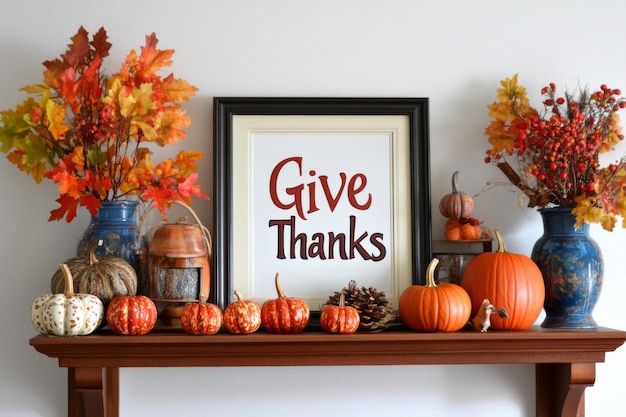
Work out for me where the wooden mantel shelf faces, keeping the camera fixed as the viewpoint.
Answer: facing the viewer

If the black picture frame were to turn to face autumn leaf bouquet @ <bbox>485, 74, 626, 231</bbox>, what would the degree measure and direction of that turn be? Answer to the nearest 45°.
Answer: approximately 90° to its left

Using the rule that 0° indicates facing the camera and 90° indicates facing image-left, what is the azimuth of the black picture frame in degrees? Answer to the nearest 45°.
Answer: approximately 0°

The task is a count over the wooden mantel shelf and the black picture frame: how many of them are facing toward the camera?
2
